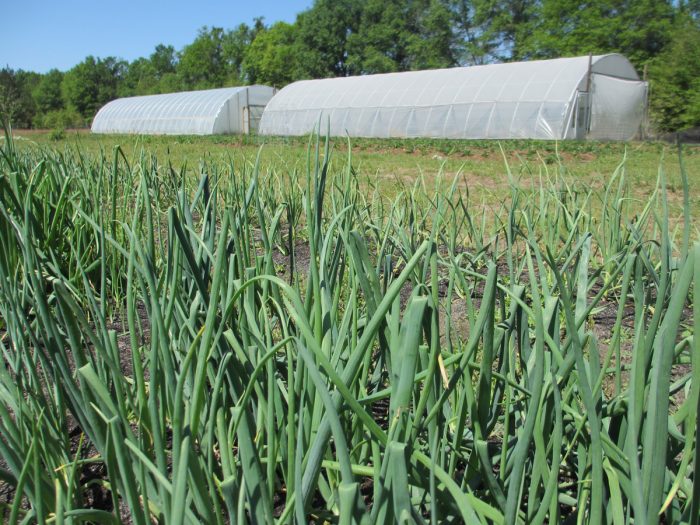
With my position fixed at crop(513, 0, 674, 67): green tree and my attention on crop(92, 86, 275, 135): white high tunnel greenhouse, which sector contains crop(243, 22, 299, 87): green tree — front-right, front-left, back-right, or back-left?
front-right

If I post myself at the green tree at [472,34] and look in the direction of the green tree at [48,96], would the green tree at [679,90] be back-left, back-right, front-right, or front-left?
back-left

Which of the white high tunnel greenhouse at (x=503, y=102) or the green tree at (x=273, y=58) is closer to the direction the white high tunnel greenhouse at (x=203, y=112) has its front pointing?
the white high tunnel greenhouse

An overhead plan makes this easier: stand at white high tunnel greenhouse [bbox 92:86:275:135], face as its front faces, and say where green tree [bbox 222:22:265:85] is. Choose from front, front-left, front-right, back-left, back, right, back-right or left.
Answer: back-left

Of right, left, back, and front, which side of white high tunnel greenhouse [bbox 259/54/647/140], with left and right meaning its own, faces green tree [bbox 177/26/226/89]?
back

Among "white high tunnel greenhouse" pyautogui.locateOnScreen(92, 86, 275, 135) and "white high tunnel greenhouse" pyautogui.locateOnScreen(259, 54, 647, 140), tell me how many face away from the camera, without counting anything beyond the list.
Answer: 0

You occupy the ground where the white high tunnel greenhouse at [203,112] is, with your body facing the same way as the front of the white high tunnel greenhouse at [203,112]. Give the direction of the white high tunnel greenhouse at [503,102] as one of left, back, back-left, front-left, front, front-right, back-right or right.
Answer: front

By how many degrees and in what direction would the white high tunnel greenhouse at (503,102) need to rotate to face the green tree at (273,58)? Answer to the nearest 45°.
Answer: approximately 180°

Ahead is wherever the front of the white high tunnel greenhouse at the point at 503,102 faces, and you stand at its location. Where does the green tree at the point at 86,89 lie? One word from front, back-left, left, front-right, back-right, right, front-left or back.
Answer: back

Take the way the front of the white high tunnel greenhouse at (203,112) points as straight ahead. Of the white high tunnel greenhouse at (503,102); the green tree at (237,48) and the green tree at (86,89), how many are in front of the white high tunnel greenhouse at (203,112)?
1

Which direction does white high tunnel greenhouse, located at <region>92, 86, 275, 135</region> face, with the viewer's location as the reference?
facing the viewer and to the right of the viewer

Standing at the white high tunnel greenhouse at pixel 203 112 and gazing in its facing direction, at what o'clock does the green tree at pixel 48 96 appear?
The green tree is roughly at 7 o'clock from the white high tunnel greenhouse.

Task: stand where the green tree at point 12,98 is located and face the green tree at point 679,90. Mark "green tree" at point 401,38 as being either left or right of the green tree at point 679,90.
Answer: left

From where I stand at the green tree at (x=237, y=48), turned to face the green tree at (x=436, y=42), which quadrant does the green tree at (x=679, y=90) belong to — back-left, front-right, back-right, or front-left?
front-right

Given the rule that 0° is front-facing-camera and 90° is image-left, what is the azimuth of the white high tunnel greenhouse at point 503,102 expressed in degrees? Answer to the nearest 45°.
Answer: approximately 315°

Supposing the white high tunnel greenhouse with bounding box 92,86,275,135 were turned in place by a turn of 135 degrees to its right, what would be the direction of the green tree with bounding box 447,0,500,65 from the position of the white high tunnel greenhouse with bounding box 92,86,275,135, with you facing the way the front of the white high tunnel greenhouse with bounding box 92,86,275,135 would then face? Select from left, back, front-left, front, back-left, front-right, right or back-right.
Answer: back-right

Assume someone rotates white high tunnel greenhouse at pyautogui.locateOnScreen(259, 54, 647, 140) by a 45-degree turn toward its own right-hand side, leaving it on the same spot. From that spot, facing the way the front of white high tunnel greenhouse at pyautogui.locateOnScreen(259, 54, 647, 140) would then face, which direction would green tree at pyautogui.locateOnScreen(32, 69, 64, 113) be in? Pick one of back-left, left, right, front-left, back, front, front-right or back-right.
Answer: back-right
